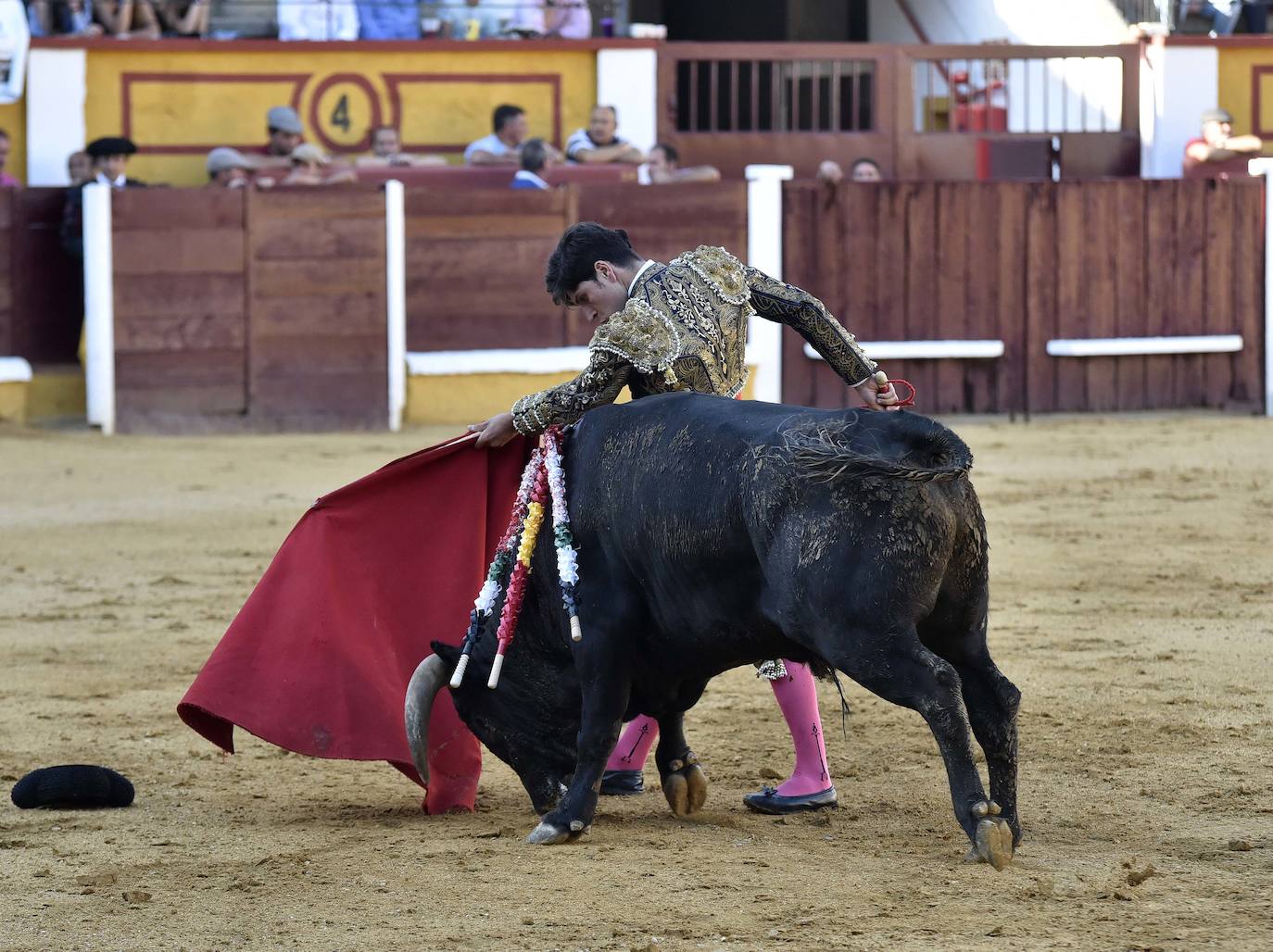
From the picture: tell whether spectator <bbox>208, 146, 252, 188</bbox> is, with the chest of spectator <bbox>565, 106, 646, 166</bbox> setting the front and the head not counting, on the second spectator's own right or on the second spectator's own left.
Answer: on the second spectator's own right

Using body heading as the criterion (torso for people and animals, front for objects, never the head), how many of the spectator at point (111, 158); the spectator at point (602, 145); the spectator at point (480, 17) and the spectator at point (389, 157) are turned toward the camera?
4

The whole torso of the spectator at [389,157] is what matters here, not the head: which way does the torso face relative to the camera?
toward the camera

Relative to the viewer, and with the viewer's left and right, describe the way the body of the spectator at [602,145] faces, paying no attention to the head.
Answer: facing the viewer

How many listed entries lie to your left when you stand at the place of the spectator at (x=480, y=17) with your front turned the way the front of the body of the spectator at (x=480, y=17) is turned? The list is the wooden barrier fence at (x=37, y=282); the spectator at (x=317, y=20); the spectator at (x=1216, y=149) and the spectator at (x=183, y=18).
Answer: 1

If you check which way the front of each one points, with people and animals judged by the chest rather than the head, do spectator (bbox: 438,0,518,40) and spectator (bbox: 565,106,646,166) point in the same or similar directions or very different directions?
same or similar directions

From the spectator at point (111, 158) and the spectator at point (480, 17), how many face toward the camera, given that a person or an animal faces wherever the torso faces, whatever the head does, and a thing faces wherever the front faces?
2

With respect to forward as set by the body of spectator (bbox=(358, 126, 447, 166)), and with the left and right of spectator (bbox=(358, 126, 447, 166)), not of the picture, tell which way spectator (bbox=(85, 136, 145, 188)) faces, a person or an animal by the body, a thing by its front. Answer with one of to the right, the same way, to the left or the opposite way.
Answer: the same way

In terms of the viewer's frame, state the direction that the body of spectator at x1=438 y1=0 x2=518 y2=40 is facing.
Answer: toward the camera

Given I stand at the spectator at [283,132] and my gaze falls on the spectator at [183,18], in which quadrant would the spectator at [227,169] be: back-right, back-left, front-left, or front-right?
back-left

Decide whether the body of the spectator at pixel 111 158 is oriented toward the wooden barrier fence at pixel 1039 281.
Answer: no

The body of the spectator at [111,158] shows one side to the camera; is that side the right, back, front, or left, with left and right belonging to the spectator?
front

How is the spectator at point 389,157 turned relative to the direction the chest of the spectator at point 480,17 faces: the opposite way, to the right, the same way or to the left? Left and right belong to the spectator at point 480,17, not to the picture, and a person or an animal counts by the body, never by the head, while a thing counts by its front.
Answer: the same way

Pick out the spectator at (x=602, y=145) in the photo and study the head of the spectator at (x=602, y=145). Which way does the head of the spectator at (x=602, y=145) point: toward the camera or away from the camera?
toward the camera

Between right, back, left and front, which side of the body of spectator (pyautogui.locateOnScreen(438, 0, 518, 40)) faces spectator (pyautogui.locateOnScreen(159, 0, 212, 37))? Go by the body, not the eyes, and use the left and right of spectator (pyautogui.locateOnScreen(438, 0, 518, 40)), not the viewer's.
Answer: right

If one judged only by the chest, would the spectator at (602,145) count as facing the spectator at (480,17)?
no

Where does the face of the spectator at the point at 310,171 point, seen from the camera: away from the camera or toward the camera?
toward the camera

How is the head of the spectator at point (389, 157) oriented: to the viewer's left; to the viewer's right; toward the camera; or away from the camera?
toward the camera
